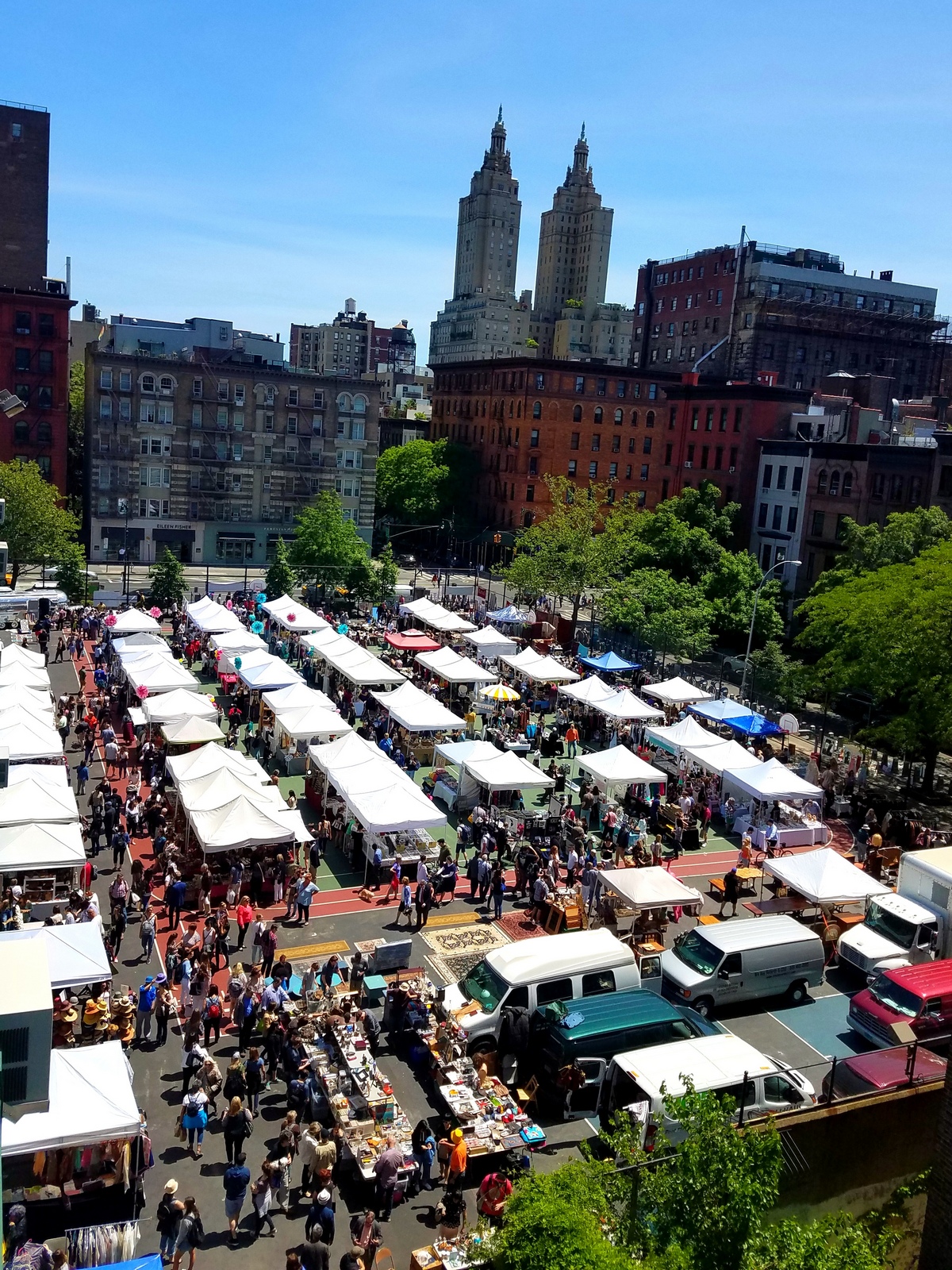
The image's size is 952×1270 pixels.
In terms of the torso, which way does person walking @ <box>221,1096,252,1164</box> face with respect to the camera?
away from the camera

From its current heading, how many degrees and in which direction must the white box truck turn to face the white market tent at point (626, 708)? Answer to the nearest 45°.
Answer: approximately 90° to its right

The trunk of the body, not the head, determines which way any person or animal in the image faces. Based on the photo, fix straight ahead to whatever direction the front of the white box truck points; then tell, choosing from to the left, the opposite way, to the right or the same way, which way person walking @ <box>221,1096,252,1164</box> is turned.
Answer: to the right

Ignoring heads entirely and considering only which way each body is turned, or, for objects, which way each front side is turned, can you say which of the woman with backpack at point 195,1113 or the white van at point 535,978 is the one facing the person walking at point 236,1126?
the white van

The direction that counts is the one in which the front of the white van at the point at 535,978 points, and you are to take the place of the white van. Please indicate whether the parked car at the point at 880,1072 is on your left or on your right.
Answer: on your left

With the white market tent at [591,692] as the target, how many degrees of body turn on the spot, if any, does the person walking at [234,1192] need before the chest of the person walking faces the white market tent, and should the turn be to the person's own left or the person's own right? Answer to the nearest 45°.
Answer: approximately 45° to the person's own right

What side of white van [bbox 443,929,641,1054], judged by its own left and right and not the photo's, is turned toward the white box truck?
back

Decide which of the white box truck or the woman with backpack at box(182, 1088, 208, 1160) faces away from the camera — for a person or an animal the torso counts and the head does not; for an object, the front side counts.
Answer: the woman with backpack

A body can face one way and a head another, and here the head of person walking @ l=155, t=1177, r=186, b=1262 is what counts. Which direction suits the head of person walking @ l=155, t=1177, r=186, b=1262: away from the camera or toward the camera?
away from the camera

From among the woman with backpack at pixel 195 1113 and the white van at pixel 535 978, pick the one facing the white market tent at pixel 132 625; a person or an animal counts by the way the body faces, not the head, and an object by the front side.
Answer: the woman with backpack

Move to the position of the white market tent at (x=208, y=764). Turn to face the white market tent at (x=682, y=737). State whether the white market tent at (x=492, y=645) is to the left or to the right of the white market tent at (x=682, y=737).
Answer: left
